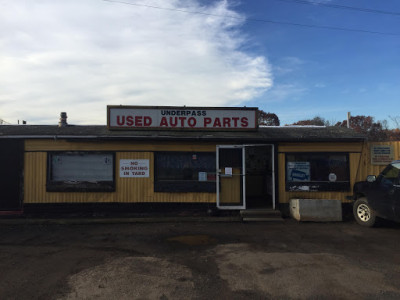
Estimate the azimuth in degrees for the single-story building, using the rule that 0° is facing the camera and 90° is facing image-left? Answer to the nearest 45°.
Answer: approximately 0°

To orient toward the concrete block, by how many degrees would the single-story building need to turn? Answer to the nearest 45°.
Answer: approximately 90° to its left

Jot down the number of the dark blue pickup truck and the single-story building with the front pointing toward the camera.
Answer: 1
